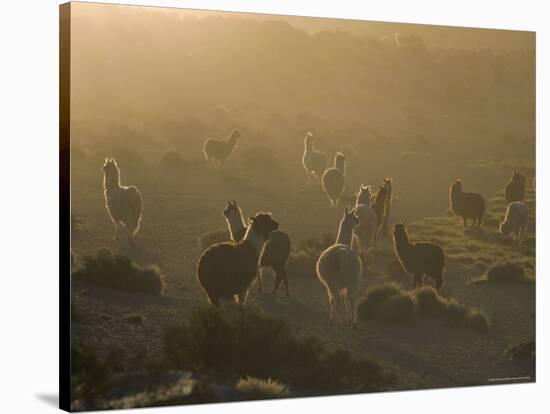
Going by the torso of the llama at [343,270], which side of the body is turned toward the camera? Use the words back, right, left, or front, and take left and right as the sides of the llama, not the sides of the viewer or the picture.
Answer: back

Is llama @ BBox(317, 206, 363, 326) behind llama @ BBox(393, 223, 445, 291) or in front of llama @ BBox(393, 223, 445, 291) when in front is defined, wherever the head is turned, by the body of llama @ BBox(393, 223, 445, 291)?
in front

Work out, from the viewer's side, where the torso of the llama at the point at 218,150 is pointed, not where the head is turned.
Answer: to the viewer's right

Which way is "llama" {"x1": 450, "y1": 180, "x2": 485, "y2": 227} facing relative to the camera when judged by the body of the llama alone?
to the viewer's left

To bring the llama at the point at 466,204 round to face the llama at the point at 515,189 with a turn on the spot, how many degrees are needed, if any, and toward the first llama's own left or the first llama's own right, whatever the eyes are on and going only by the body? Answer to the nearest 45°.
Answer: approximately 135° to the first llama's own right

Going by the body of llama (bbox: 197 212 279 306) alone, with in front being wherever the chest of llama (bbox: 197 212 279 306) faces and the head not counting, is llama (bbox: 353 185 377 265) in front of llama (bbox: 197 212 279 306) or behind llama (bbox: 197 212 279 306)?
in front

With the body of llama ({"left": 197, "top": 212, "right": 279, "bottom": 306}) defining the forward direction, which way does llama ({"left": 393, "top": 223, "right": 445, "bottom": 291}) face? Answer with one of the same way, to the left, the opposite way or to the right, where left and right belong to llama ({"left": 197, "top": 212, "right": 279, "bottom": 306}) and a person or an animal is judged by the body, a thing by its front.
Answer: the opposite way

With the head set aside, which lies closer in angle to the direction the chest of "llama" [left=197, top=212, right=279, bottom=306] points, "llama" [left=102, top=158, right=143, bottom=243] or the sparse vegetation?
the sparse vegetation

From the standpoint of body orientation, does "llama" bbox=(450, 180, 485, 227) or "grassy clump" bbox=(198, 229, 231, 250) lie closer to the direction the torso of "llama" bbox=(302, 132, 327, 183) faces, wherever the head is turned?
the grassy clump
